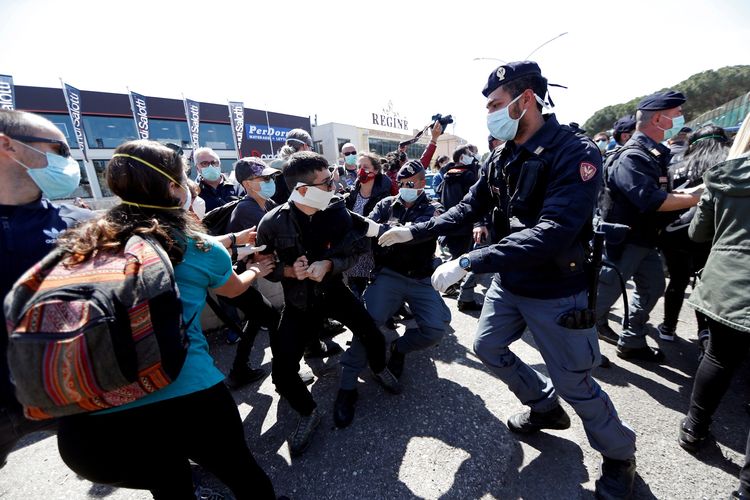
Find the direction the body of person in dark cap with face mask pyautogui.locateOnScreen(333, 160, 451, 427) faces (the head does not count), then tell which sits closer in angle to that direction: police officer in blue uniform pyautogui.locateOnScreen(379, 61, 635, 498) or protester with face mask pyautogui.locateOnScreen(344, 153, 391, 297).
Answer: the police officer in blue uniform

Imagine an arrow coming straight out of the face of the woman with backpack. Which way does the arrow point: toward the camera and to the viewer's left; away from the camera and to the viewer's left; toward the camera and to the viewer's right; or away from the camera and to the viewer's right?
away from the camera and to the viewer's right

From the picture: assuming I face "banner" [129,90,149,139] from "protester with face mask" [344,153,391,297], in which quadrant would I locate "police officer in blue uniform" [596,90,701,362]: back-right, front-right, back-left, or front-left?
back-right

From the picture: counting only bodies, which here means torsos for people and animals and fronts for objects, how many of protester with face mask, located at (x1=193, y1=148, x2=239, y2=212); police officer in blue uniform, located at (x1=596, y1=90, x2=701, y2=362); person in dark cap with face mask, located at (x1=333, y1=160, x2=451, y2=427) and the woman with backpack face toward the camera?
2

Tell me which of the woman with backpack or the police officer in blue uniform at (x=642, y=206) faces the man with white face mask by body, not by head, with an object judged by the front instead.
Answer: the woman with backpack

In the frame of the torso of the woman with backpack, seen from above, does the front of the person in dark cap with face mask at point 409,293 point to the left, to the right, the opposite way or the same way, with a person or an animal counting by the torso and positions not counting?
the opposite way

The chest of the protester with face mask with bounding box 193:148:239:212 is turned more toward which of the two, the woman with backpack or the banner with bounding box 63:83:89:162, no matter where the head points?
the woman with backpack

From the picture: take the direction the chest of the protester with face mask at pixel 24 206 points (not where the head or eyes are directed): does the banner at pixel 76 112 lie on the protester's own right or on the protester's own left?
on the protester's own left

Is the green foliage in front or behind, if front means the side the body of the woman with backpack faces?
in front

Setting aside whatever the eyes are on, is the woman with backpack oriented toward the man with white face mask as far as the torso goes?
yes

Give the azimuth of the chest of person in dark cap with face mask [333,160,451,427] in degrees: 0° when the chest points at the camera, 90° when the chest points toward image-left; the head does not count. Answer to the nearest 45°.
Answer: approximately 0°

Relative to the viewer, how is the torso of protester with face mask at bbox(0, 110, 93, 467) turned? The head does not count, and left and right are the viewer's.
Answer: facing the viewer and to the right of the viewer

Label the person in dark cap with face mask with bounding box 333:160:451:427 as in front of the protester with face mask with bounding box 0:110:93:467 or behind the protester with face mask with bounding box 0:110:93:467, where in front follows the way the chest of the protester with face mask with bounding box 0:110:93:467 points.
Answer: in front

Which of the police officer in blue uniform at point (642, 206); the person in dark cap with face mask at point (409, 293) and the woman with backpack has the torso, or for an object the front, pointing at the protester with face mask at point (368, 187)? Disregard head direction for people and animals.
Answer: the woman with backpack

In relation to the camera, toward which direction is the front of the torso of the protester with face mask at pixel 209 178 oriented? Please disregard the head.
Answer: toward the camera

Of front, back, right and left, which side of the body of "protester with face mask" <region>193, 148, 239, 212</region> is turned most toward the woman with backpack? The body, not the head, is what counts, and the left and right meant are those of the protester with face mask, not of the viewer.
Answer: front

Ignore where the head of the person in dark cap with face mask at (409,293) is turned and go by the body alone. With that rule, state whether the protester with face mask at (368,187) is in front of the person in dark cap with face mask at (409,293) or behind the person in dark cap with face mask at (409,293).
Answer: behind
